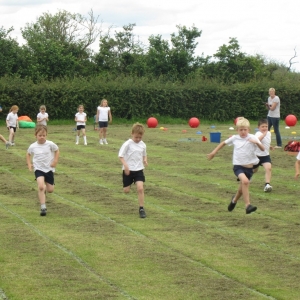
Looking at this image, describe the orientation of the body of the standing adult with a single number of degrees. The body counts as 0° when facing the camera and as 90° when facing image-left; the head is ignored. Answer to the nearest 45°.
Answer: approximately 45°

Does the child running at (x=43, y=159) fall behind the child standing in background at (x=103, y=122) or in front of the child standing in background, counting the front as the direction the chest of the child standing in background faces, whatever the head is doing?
in front

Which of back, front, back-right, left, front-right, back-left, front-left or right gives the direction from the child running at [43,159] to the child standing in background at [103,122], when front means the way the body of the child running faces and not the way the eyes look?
back

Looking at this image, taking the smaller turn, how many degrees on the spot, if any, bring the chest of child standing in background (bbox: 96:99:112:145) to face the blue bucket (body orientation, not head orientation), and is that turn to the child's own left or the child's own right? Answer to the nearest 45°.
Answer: approximately 90° to the child's own left

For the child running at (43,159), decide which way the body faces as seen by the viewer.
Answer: toward the camera

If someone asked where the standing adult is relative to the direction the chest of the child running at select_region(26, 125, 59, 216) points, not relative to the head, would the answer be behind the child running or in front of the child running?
behind

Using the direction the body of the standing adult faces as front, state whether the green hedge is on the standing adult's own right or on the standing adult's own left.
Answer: on the standing adult's own right

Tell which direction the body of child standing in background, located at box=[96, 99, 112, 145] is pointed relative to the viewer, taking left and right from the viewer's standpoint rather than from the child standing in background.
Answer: facing the viewer

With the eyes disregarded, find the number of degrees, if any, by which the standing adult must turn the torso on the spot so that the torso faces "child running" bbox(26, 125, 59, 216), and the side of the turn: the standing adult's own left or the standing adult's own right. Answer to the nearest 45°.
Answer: approximately 45° to the standing adult's own left

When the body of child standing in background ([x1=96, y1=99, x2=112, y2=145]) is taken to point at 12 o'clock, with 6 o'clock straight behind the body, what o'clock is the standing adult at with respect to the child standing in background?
The standing adult is roughly at 10 o'clock from the child standing in background.

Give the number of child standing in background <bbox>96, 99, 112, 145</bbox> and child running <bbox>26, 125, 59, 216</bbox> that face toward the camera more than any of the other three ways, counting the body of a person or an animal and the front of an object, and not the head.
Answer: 2

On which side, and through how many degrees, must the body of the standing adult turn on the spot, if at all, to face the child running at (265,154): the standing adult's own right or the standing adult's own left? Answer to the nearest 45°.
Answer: approximately 45° to the standing adult's own left

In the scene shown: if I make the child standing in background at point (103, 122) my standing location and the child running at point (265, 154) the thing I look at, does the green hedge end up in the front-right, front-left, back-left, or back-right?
back-left

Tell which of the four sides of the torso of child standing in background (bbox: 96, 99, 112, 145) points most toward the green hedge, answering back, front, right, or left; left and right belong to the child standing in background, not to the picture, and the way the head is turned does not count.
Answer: back

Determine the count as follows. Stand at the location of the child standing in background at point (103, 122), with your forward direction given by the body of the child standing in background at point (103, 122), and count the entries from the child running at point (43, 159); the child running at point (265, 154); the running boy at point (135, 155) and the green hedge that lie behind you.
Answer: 1
